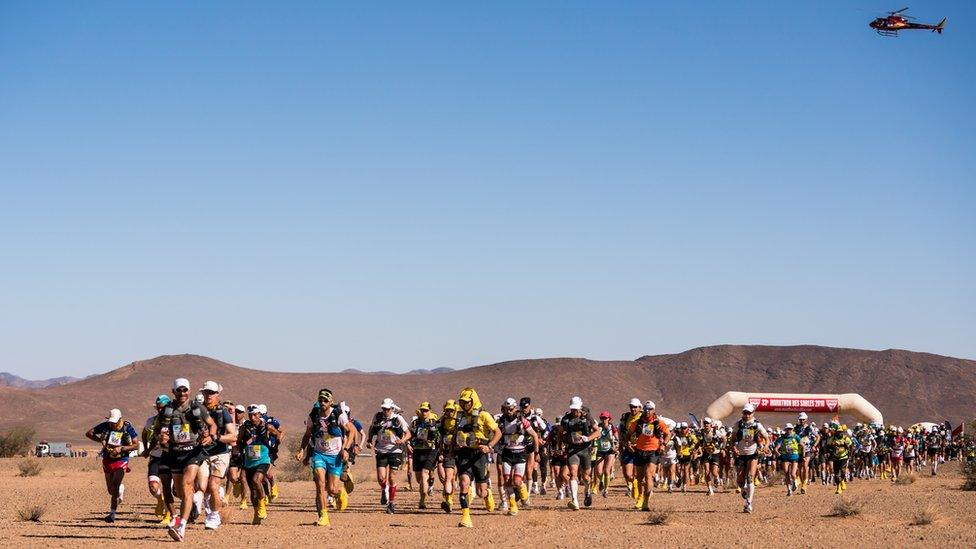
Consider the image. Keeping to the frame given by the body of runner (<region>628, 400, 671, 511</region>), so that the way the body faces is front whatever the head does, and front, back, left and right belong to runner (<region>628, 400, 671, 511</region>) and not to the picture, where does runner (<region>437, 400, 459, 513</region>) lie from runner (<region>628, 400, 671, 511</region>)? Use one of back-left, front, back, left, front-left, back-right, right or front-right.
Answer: front-right

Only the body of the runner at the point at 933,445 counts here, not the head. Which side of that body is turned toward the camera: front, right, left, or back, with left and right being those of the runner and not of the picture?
front

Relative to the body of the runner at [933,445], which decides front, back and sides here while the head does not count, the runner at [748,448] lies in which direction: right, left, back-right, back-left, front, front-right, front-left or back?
front

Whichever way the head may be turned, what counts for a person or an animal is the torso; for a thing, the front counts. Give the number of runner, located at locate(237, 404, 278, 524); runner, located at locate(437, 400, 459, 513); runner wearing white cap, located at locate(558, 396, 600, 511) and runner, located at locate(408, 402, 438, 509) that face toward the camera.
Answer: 4

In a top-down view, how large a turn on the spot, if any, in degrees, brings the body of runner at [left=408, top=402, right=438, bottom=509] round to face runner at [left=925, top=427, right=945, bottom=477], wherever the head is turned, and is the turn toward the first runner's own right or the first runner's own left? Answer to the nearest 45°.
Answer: approximately 135° to the first runner's own left

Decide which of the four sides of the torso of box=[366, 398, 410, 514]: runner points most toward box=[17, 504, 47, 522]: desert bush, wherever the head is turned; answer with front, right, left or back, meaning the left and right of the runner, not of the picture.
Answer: right

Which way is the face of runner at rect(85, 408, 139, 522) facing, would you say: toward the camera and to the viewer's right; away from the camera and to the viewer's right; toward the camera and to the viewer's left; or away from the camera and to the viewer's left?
toward the camera and to the viewer's left

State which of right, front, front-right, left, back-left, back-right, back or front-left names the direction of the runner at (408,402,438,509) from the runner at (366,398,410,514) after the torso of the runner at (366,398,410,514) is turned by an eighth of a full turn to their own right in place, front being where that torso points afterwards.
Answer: back

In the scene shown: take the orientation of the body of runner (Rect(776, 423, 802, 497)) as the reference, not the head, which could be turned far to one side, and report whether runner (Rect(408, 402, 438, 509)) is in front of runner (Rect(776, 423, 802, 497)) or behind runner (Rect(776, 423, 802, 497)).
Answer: in front

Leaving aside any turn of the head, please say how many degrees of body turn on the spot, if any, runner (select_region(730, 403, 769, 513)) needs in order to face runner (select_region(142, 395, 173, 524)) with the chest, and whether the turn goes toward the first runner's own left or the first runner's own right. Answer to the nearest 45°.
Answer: approximately 45° to the first runner's own right

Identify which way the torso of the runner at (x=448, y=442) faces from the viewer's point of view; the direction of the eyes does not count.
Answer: toward the camera

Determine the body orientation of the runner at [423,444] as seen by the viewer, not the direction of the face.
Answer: toward the camera
